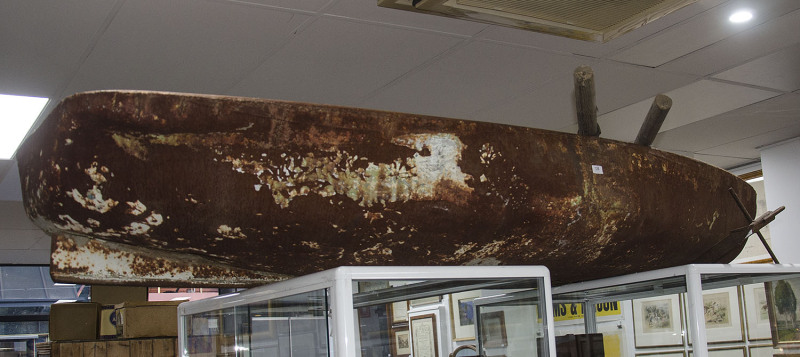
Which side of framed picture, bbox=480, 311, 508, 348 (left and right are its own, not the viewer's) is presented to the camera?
front

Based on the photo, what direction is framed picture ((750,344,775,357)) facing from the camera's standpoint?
toward the camera

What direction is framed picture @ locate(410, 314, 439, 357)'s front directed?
toward the camera

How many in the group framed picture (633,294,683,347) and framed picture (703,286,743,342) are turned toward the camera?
2

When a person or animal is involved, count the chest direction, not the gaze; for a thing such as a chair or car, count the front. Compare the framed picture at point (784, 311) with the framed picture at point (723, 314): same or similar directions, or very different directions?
same or similar directions

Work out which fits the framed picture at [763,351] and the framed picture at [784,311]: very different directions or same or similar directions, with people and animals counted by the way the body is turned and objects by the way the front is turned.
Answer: same or similar directions

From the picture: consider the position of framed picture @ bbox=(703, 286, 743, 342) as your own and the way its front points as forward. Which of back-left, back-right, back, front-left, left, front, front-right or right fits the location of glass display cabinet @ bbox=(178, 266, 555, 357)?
front-right

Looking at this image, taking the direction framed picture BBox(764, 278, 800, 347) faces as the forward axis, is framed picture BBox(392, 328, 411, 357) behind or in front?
in front
